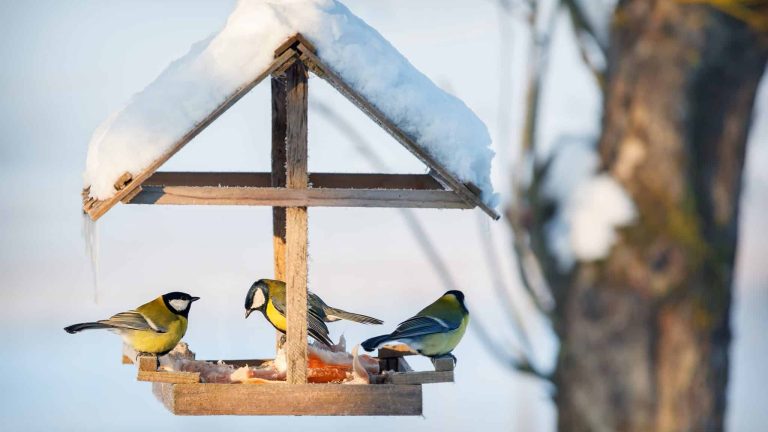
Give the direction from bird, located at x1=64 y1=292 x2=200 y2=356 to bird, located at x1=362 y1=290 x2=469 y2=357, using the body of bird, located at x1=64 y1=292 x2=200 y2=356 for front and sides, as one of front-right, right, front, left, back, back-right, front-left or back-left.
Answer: front

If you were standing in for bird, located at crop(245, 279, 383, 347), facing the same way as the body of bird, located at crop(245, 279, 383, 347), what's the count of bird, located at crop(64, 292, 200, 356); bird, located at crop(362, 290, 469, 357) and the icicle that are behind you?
1

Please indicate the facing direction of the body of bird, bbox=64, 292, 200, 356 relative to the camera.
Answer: to the viewer's right

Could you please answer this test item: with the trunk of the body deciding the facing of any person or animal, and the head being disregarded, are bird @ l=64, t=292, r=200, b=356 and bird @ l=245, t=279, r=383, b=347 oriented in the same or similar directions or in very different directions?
very different directions

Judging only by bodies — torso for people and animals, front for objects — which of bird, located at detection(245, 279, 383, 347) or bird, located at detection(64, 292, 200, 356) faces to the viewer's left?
bird, located at detection(245, 279, 383, 347)

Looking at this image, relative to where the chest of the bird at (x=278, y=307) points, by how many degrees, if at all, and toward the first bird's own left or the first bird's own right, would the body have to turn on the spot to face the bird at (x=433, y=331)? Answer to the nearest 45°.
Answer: approximately 180°

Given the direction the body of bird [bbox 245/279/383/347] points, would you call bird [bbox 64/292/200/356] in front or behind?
in front

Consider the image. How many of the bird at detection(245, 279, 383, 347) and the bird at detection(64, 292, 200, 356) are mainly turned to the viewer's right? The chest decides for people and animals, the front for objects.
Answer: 1

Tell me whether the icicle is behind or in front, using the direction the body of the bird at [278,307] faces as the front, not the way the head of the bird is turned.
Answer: in front

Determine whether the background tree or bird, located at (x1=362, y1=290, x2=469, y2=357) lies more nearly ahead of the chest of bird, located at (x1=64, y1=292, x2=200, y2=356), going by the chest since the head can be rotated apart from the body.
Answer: the bird

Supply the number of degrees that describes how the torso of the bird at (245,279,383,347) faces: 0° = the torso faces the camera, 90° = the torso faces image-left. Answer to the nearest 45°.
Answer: approximately 90°

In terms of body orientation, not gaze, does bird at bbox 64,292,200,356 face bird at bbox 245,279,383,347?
yes
